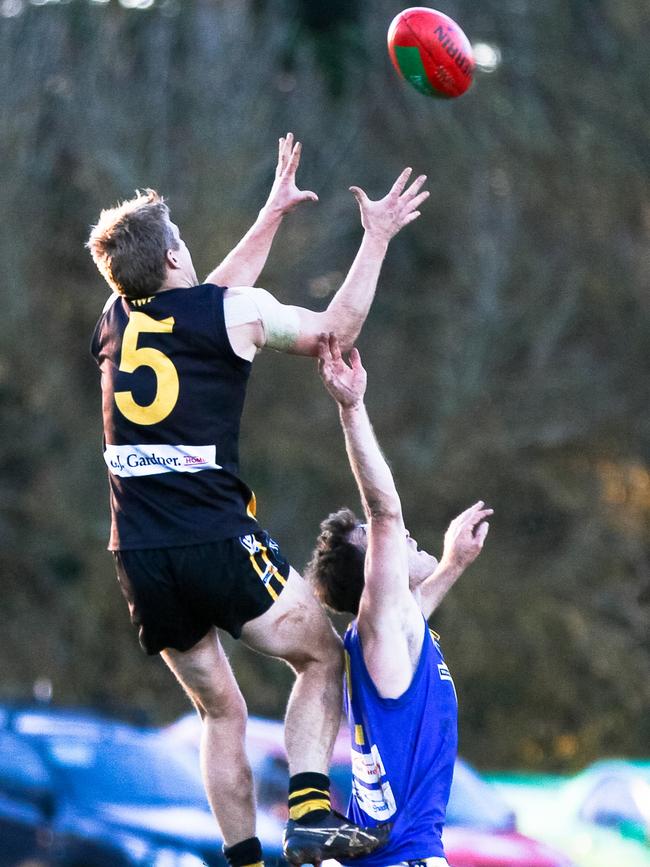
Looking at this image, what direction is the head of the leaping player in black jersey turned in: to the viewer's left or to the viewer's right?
to the viewer's right

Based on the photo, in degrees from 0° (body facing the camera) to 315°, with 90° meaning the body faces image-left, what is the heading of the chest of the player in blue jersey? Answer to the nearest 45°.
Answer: approximately 270°

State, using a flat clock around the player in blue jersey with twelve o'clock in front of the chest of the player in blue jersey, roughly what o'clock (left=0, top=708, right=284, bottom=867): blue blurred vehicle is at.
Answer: The blue blurred vehicle is roughly at 8 o'clock from the player in blue jersey.

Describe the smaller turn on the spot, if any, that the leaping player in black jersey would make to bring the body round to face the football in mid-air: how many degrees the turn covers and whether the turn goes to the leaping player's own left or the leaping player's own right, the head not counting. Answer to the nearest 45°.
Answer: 0° — they already face it

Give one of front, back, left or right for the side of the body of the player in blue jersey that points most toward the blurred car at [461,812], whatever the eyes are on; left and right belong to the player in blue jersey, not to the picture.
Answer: left

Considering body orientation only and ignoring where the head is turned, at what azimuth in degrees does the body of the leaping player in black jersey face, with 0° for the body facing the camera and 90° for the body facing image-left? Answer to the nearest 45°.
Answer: approximately 225°

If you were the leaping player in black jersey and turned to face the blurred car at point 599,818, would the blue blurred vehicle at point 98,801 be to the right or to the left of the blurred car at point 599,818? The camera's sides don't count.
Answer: left

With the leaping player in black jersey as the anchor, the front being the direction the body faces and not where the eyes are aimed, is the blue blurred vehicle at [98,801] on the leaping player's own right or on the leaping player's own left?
on the leaping player's own left
